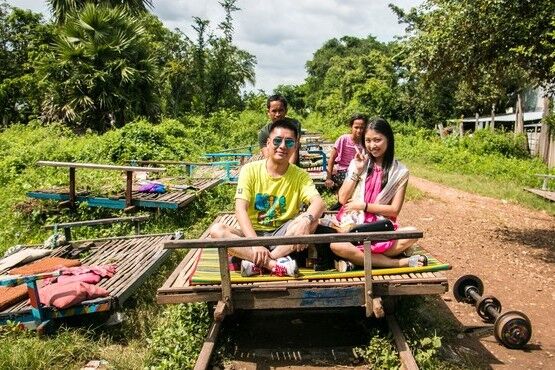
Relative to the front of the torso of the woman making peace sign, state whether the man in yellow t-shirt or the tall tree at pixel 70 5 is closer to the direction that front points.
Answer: the man in yellow t-shirt

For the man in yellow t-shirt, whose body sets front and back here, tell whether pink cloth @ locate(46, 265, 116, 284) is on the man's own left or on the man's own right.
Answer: on the man's own right

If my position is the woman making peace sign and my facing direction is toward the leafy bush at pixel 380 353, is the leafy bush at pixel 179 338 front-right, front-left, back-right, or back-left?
front-right

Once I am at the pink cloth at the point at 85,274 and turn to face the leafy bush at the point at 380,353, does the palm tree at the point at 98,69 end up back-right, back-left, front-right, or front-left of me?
back-left

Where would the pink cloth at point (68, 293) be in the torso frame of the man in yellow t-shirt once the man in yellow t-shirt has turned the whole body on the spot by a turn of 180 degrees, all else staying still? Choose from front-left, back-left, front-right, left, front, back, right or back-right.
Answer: left

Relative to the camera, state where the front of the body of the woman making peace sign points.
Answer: toward the camera

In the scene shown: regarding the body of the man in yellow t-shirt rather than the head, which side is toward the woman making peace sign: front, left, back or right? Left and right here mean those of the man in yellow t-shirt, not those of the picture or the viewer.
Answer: left

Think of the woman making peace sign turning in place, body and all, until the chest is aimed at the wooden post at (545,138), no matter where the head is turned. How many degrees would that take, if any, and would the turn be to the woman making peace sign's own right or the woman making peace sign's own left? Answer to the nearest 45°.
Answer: approximately 180°

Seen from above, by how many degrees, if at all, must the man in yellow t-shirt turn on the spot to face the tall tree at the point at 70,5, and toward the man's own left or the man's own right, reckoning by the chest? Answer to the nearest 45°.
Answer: approximately 135° to the man's own right

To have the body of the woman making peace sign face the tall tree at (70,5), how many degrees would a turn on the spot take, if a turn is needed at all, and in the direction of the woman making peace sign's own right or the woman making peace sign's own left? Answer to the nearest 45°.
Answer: approximately 135° to the woman making peace sign's own right

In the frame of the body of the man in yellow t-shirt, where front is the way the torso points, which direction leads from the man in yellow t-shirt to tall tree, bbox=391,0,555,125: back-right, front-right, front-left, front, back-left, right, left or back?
back-left
